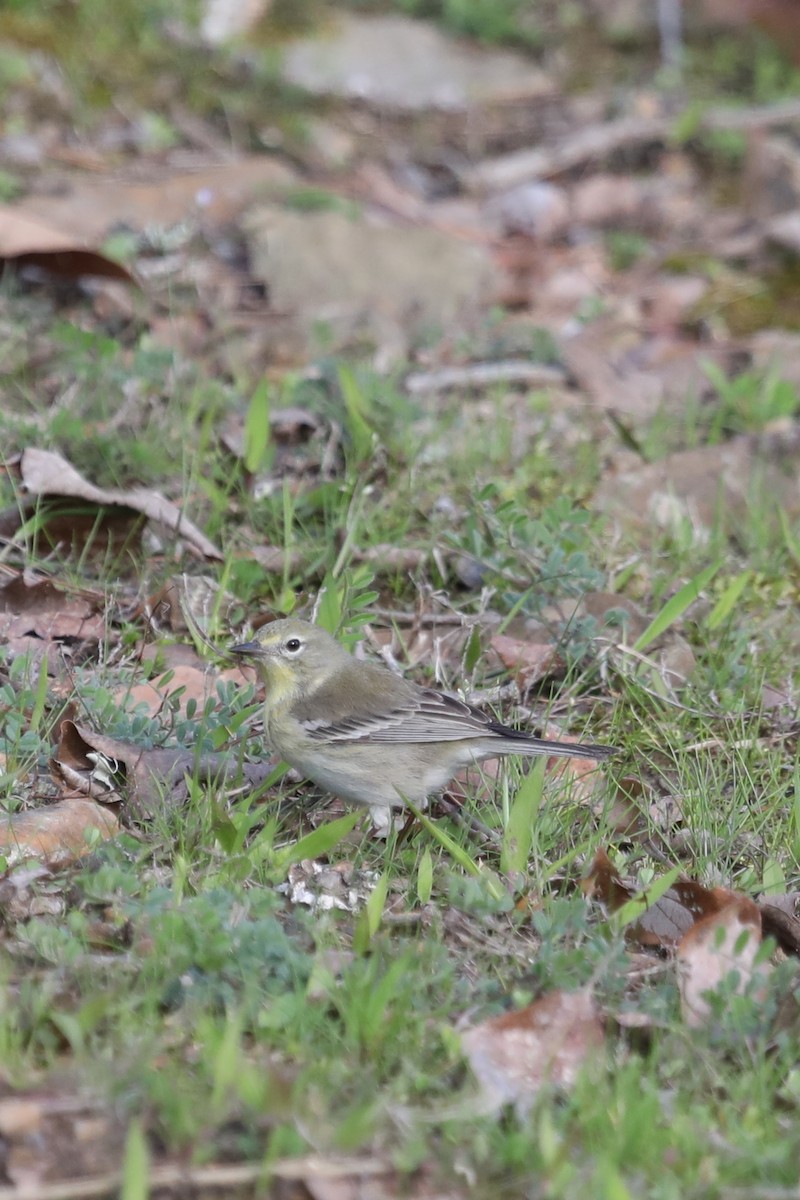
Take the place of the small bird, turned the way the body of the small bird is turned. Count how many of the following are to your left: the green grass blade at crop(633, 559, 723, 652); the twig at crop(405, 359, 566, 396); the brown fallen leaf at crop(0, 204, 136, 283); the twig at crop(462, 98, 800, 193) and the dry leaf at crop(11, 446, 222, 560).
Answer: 0

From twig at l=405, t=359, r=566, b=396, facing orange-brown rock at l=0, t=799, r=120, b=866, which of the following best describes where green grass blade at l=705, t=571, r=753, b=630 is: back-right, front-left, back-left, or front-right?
front-left

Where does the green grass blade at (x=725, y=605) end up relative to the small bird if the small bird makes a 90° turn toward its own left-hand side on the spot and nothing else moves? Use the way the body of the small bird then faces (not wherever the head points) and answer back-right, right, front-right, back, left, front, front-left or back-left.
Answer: back-left

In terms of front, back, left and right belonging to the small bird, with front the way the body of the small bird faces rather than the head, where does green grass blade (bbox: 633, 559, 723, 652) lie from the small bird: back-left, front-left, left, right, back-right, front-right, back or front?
back-right

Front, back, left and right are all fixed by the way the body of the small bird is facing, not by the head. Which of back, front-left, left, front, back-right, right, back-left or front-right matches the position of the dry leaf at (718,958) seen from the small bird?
back-left

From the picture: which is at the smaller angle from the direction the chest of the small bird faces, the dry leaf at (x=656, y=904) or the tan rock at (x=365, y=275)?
the tan rock

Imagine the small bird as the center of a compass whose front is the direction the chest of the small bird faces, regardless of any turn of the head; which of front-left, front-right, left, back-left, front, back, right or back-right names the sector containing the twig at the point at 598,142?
right

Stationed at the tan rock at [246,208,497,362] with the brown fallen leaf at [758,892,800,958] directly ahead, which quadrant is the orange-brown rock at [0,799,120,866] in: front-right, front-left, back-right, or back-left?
front-right

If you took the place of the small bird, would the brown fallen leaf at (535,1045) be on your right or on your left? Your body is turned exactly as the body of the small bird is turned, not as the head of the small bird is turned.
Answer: on your left

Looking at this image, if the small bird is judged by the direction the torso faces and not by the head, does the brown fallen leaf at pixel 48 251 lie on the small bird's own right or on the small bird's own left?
on the small bird's own right

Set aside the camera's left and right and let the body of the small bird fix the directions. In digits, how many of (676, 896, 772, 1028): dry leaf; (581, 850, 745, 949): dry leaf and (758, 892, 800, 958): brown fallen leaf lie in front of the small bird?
0

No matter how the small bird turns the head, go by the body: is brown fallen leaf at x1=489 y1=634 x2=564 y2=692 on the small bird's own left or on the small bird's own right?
on the small bird's own right

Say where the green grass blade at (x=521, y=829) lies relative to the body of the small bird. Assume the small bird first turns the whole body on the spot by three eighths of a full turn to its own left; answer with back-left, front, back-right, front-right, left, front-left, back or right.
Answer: front

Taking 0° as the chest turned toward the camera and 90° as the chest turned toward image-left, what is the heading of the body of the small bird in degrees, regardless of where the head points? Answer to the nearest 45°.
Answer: approximately 90°

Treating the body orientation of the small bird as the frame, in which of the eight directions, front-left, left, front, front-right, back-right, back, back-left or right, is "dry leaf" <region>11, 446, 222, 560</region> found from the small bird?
front-right
